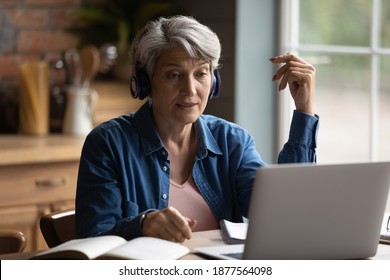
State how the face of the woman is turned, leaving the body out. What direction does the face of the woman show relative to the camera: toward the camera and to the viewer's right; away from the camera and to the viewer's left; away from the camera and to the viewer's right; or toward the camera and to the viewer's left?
toward the camera and to the viewer's right

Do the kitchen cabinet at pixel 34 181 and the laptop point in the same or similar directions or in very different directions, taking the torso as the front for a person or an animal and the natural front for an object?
very different directions

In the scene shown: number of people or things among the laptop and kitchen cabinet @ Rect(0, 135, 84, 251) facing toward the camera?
1

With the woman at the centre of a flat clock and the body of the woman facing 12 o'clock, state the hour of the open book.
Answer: The open book is roughly at 2 o'clock from the woman.

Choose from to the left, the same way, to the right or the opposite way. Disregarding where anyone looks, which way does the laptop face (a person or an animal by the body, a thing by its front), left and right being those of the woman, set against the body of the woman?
the opposite way

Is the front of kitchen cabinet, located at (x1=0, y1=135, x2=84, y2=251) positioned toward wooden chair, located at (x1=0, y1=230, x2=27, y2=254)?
yes

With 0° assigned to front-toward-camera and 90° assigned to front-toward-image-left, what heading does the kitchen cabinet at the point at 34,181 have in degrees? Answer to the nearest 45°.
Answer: approximately 0°

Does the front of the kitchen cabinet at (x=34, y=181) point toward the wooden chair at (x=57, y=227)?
yes

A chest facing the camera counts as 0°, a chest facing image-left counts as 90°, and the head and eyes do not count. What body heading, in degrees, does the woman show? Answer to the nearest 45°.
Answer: approximately 315°

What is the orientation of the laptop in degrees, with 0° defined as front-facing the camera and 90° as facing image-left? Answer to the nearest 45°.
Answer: approximately 135°
